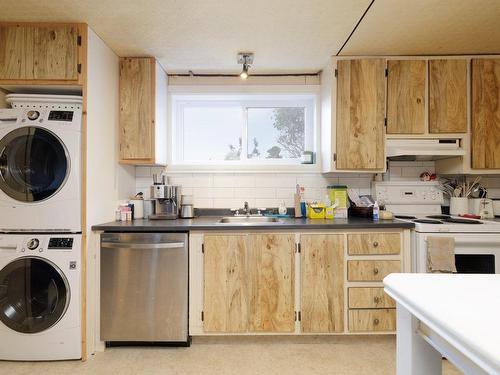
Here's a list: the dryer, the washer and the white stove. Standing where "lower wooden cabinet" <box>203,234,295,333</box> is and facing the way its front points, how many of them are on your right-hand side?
2

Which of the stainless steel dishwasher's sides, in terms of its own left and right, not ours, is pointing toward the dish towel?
left

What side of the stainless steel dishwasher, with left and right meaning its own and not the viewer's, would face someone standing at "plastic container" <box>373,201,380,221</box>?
left

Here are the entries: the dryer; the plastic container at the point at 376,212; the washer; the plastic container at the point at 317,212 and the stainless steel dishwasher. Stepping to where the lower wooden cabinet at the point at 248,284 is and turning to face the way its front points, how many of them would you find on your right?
3

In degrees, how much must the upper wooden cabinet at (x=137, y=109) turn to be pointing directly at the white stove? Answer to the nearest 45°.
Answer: approximately 45° to its left

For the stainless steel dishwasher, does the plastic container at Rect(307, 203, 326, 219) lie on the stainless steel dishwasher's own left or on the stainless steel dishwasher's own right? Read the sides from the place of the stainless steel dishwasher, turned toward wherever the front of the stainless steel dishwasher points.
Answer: on the stainless steel dishwasher's own left

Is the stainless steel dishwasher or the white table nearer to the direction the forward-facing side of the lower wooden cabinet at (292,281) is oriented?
the white table
